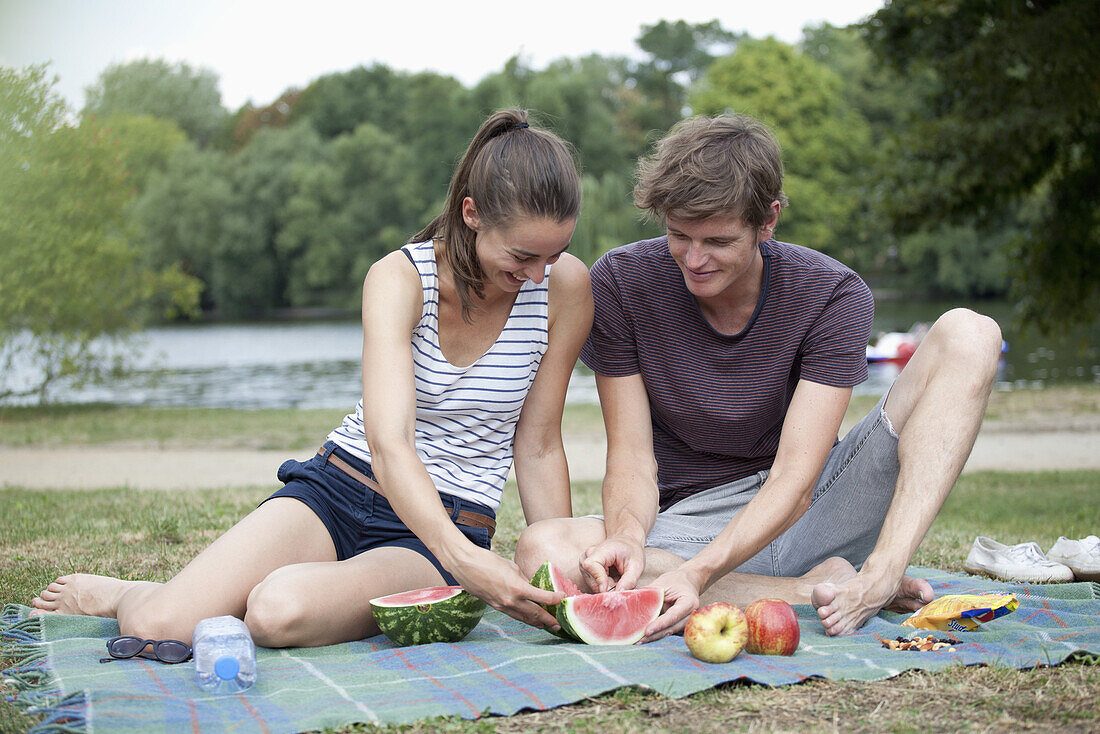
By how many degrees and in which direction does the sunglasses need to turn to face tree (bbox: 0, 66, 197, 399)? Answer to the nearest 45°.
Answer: approximately 180°

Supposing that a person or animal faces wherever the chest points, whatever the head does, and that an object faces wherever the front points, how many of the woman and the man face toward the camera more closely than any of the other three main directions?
2

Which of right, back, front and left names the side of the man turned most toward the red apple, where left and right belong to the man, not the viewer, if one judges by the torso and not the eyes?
front

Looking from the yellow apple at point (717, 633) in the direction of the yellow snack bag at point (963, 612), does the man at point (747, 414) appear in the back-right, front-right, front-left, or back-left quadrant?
front-left

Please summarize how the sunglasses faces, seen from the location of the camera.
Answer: facing the viewer

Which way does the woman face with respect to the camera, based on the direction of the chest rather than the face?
toward the camera

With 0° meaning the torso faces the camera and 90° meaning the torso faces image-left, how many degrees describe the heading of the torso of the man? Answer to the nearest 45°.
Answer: approximately 0°

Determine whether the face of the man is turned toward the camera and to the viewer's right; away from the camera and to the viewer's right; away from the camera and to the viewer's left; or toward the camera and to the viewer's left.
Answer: toward the camera and to the viewer's left

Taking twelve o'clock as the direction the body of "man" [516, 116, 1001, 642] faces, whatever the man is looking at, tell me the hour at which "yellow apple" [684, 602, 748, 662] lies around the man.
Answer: The yellow apple is roughly at 12 o'clock from the man.

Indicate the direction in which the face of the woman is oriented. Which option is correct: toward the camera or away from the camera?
toward the camera
